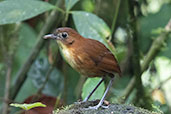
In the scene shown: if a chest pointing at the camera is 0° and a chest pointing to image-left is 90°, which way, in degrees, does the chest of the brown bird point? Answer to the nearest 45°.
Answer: approximately 90°
